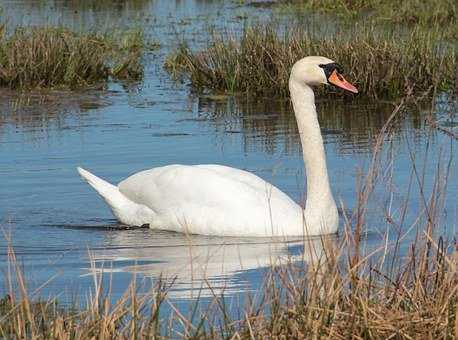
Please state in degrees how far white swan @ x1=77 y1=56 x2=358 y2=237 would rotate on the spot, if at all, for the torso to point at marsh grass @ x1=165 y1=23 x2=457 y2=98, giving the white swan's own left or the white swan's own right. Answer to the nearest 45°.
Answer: approximately 90° to the white swan's own left

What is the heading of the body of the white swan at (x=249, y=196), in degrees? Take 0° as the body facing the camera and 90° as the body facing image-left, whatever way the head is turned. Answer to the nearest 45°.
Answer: approximately 270°

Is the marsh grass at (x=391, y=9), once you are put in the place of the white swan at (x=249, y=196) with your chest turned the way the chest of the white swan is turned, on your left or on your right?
on your left

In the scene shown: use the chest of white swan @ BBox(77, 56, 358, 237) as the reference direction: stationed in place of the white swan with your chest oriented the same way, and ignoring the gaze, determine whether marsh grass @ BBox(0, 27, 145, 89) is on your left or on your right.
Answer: on your left
